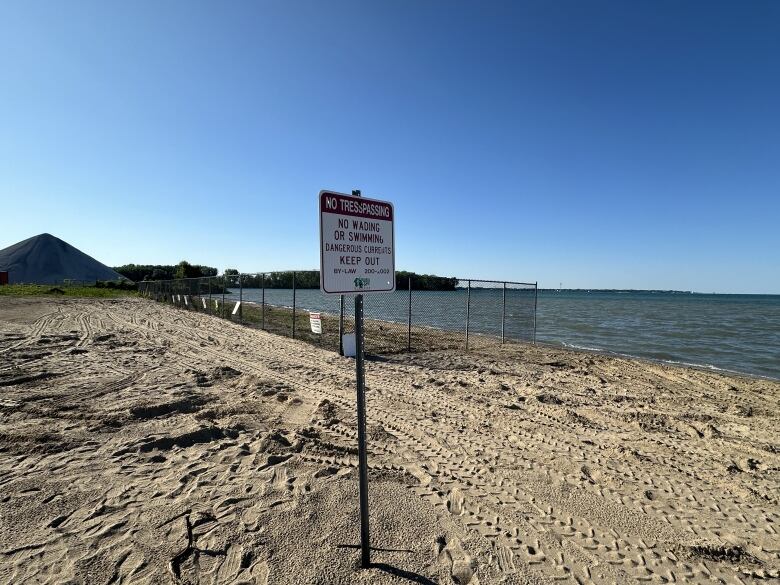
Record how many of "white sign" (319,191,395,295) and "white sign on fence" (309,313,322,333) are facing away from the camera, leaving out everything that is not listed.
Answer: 0

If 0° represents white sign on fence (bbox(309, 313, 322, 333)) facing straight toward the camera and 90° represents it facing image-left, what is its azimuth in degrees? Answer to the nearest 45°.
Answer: approximately 45°

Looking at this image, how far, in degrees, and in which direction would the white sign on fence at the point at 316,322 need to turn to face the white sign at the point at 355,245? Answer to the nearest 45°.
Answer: approximately 45° to its left

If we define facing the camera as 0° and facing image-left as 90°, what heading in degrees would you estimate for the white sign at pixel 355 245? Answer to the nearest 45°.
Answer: approximately 315°

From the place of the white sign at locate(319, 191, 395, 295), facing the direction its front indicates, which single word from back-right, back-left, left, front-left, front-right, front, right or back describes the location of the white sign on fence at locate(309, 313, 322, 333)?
back-left
